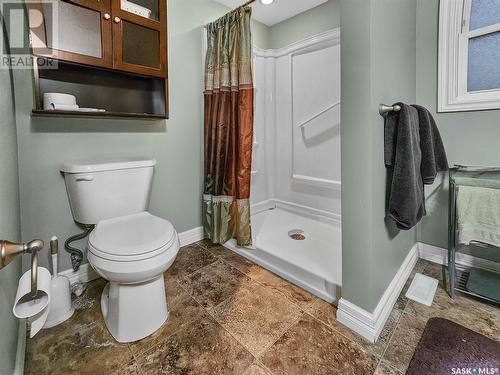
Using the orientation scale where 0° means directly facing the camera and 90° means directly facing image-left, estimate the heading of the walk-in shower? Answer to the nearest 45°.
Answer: approximately 45°

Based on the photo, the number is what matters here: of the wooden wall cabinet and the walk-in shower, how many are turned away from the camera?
0

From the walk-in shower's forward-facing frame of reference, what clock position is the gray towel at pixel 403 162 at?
The gray towel is roughly at 10 o'clock from the walk-in shower.

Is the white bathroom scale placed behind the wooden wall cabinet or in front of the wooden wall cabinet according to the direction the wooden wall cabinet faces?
in front

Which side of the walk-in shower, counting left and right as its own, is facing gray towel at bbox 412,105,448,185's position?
left

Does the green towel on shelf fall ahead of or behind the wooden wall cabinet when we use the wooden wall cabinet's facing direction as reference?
ahead

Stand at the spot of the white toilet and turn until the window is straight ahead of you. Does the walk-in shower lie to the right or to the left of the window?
left

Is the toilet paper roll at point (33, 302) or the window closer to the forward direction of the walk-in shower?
the toilet paper roll

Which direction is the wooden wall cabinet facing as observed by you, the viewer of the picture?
facing the viewer and to the right of the viewer

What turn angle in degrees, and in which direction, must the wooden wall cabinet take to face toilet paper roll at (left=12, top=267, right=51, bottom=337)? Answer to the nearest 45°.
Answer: approximately 45° to its right

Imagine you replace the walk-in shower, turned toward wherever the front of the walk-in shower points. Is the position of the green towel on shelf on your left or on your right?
on your left

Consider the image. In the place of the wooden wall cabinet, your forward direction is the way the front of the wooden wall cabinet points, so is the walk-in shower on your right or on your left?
on your left

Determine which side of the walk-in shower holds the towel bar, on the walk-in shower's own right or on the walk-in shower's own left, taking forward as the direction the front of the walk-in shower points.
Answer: on the walk-in shower's own left
